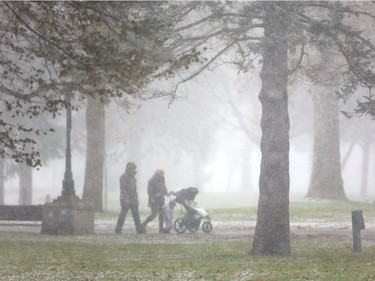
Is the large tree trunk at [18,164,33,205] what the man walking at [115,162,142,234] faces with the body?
no

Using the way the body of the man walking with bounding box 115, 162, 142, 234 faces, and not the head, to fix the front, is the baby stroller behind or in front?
in front

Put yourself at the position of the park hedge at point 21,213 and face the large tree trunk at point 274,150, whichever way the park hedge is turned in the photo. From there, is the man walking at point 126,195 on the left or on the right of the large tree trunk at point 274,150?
left

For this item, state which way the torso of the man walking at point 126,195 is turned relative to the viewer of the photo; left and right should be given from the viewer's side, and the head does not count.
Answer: facing to the right of the viewer

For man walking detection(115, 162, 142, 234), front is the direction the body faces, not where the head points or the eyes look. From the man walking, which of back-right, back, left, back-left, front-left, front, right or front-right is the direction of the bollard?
front-right

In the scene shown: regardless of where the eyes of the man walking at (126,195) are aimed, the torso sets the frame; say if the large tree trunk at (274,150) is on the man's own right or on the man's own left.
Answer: on the man's own right

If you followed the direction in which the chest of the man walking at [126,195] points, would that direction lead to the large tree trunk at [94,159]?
no

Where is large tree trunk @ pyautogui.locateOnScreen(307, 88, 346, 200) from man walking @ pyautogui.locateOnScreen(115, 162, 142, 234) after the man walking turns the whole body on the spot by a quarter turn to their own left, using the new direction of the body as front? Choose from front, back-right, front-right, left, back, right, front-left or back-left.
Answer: front-right

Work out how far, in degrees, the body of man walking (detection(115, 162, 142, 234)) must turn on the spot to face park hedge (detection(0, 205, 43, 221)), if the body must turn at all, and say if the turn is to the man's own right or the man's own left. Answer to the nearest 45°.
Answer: approximately 180°

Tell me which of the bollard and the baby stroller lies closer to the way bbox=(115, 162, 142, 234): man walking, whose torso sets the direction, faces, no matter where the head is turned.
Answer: the baby stroller

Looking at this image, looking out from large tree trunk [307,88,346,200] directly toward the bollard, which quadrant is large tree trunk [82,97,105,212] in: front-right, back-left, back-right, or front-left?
front-right

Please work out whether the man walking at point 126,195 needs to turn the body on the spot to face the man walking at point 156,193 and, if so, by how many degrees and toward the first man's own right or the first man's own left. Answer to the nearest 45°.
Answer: approximately 45° to the first man's own left
